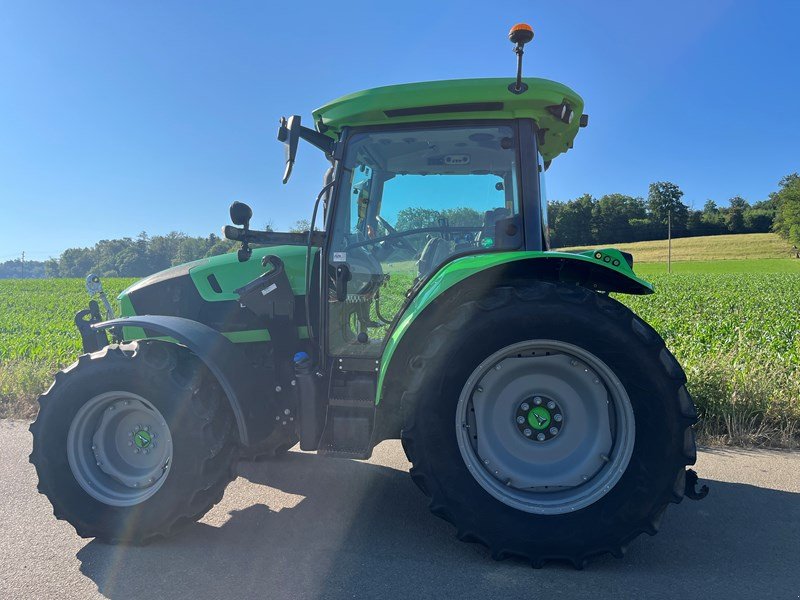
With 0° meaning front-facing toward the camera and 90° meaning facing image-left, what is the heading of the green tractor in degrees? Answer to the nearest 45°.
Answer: approximately 90°
